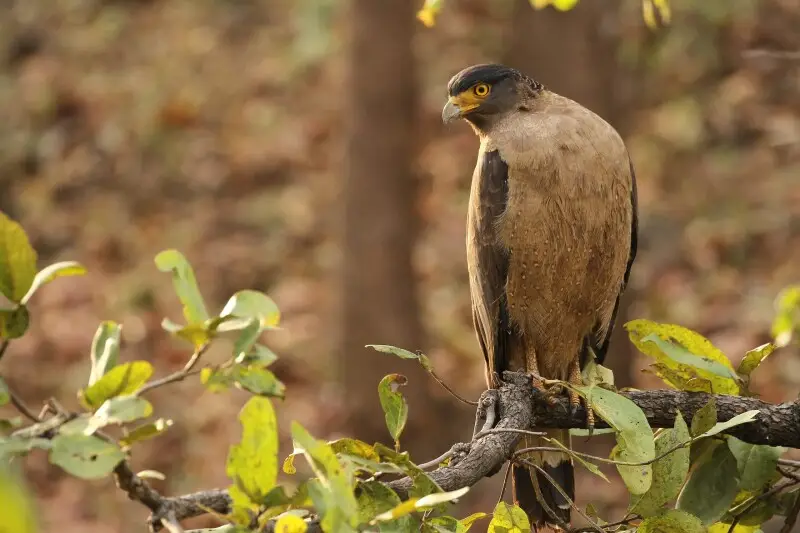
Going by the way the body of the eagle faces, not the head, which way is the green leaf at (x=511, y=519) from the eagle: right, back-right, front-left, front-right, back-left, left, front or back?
front

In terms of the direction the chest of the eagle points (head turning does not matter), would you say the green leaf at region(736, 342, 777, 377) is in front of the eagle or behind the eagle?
in front

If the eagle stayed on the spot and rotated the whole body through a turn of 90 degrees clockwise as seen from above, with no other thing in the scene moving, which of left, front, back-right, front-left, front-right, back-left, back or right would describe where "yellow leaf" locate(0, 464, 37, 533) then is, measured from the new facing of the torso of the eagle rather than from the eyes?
left

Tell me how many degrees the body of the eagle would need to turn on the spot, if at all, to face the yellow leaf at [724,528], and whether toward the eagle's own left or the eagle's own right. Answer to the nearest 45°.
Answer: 0° — it already faces it

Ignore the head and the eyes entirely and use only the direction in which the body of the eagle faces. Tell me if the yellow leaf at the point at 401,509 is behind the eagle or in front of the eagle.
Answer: in front

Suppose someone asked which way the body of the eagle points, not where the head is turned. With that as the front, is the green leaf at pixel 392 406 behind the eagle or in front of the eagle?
in front

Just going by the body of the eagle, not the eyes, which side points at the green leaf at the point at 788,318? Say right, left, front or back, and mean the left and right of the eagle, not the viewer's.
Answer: left

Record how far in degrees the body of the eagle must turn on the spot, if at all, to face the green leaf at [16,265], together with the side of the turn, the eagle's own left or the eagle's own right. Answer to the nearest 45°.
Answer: approximately 45° to the eagle's own right

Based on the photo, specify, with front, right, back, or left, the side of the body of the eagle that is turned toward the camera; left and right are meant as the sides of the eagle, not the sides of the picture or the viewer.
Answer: front
